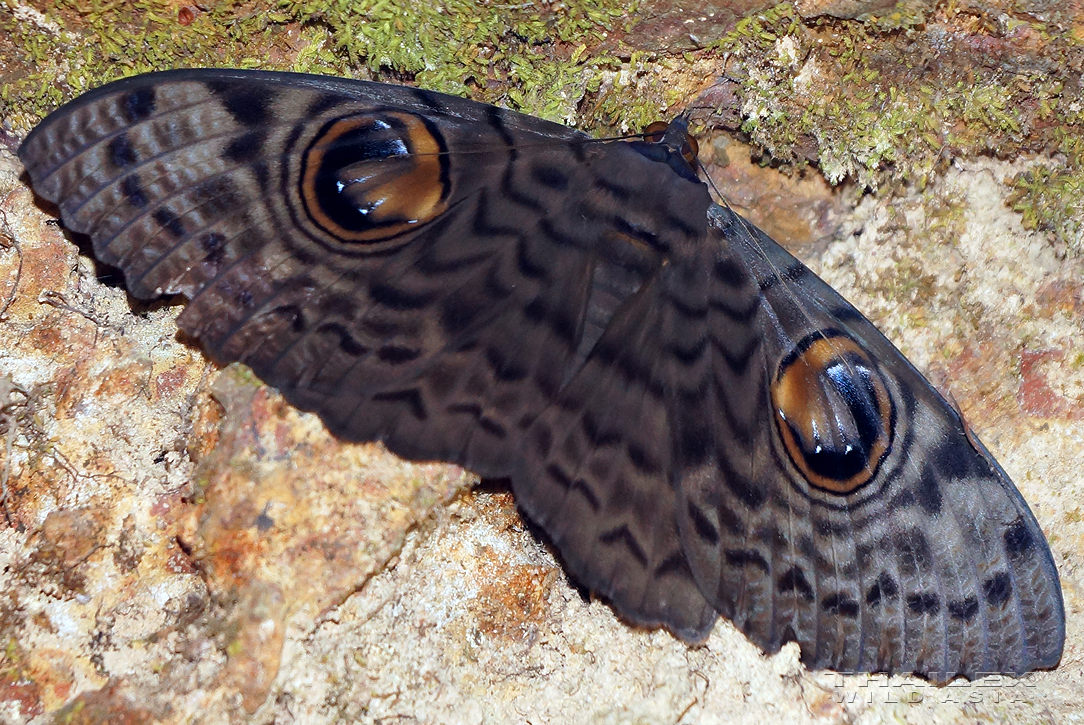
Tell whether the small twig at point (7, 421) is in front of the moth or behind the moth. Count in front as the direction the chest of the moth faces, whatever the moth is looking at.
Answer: behind

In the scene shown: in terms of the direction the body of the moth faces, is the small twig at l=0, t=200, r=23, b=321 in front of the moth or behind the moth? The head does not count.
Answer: behind

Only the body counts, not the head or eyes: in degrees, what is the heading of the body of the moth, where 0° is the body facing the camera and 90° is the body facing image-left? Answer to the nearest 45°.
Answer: approximately 225°
